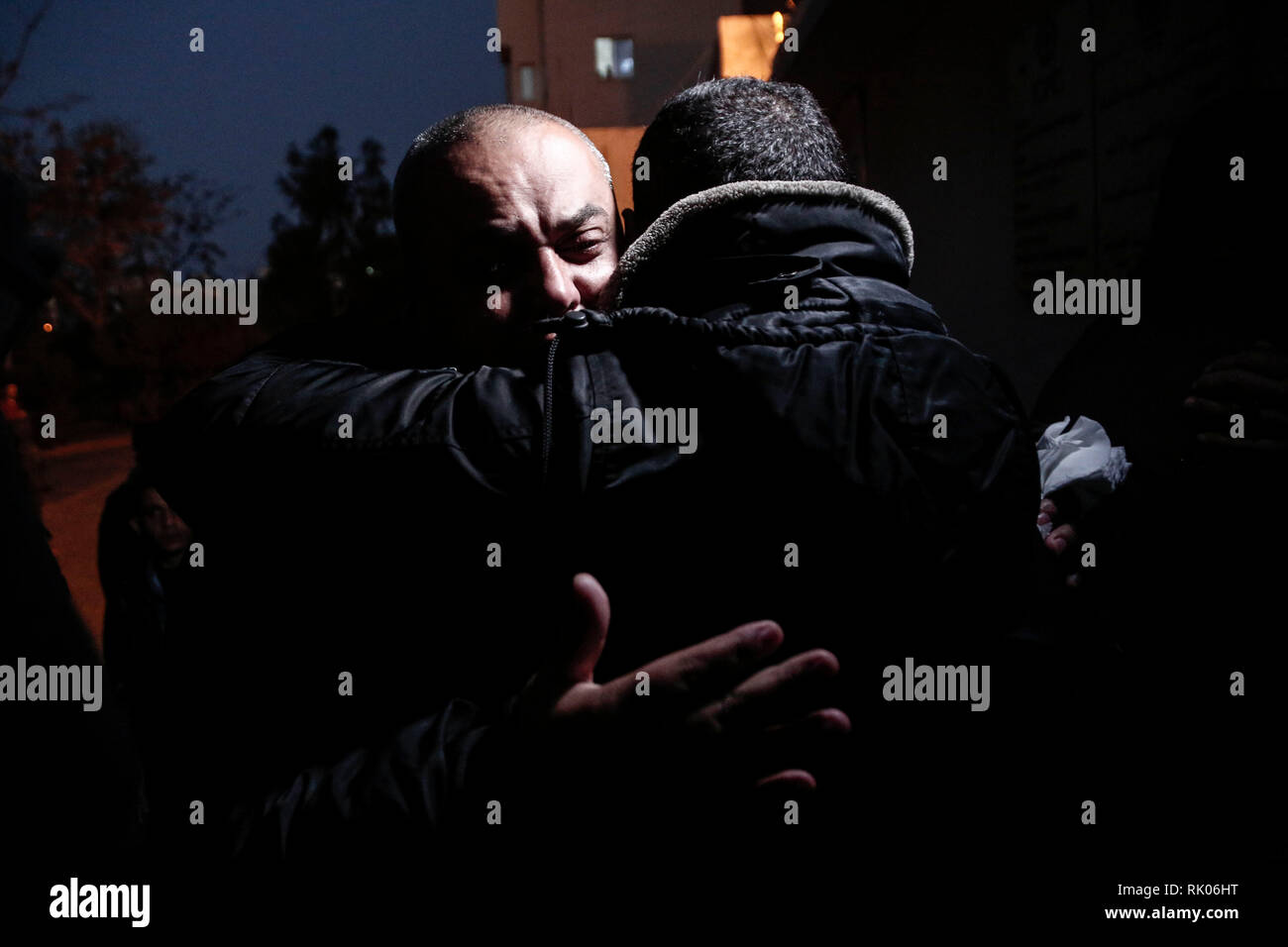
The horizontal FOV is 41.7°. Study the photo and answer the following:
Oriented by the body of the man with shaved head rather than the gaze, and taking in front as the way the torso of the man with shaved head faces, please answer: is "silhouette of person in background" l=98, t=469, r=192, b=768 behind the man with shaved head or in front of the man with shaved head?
behind

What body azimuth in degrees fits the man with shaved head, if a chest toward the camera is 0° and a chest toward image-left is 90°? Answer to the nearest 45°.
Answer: approximately 315°
